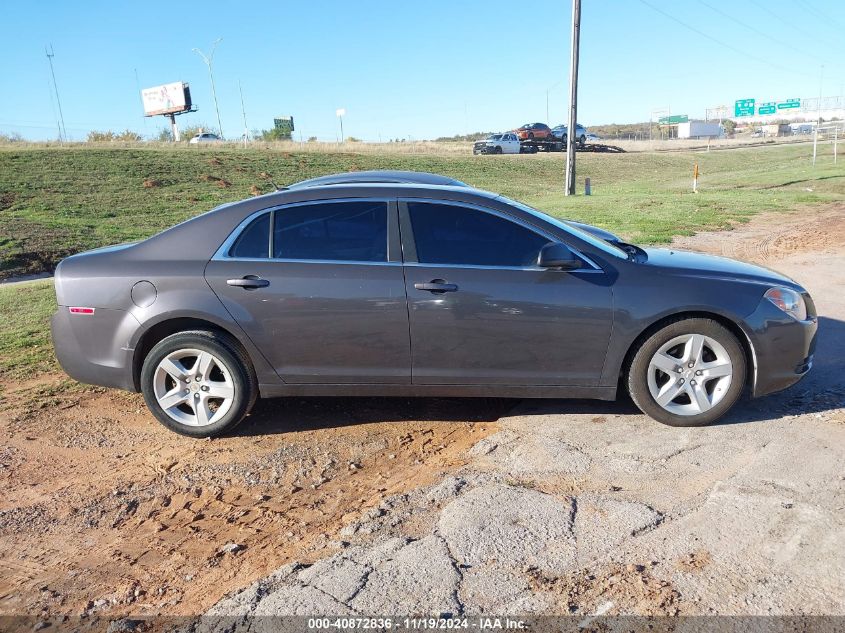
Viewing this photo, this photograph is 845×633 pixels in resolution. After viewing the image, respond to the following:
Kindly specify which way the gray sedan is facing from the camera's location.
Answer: facing to the right of the viewer

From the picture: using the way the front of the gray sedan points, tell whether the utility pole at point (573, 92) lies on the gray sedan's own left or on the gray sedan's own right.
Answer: on the gray sedan's own left
